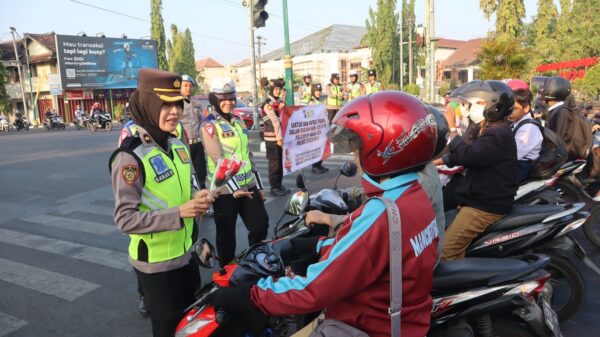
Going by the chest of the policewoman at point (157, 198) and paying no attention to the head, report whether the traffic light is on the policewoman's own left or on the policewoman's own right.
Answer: on the policewoman's own left

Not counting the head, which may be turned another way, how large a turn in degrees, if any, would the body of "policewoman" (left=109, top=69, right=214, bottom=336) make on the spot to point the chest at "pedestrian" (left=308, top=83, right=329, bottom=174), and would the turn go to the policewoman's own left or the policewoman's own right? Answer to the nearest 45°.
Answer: approximately 90° to the policewoman's own left

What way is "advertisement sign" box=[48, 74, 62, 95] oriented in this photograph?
toward the camera

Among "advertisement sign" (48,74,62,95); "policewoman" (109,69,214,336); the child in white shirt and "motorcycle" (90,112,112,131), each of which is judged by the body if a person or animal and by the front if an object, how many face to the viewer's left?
1

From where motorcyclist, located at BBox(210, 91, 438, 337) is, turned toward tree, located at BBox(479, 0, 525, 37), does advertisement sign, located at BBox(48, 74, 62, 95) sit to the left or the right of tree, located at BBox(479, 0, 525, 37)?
left

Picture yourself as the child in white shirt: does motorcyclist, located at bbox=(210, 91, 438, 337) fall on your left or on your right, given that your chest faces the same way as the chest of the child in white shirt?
on your left

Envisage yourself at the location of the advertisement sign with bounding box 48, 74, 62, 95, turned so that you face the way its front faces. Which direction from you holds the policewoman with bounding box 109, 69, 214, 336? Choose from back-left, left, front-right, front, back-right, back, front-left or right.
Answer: front

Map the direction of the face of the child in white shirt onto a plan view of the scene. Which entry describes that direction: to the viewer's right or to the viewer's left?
to the viewer's left

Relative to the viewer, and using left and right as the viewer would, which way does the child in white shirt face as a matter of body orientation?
facing to the left of the viewer

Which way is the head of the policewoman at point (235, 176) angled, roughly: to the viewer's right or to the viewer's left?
to the viewer's right

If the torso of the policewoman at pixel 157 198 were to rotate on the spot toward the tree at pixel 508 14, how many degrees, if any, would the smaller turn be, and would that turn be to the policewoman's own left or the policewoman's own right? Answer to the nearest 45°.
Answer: approximately 90° to the policewoman's own left
